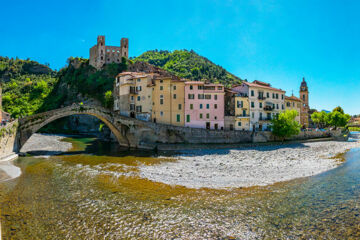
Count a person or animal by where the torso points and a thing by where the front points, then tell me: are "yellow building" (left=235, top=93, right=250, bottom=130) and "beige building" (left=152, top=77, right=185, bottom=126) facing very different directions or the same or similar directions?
same or similar directions

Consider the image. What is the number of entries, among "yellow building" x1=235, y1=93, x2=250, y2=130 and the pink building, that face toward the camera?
2

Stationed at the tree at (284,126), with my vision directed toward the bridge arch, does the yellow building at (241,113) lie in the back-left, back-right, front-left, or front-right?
front-right

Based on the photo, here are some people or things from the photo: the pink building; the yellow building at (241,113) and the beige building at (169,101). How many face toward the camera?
3

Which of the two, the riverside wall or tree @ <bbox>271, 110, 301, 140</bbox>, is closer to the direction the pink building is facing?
the riverside wall

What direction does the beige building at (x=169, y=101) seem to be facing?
toward the camera

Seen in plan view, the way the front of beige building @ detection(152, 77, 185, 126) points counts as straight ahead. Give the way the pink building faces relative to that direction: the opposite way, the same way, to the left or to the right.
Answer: the same way

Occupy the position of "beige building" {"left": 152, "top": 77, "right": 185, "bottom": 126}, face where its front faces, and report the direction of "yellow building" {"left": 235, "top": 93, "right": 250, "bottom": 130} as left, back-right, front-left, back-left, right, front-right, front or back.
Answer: left

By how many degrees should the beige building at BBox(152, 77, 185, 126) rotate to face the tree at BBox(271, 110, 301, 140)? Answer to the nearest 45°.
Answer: approximately 90° to its left

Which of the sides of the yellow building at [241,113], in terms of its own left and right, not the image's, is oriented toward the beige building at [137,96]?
right

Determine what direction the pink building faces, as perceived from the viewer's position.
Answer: facing the viewer

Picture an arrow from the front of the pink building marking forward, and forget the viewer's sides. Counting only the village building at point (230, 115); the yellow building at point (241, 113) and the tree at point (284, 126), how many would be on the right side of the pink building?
0

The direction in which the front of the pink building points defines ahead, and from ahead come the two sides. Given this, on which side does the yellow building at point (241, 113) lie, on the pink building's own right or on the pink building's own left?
on the pink building's own left

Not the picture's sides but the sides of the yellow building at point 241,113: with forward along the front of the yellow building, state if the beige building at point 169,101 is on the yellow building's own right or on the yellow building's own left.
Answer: on the yellow building's own right

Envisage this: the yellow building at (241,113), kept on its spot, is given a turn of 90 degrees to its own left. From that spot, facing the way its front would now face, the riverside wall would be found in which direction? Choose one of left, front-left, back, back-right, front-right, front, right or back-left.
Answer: back-right

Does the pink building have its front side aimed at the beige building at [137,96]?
no
